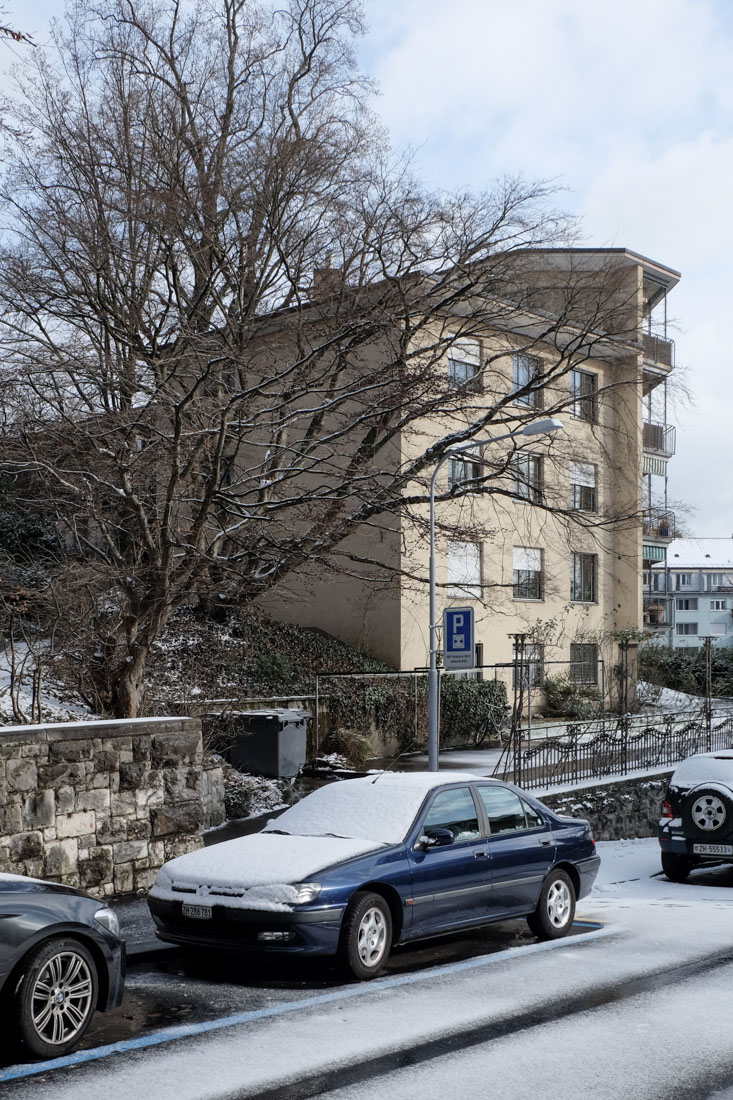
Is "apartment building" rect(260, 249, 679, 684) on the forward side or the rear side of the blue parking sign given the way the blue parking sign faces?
on the rear side

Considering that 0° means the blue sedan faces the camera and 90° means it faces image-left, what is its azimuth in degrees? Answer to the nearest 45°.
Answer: approximately 45°

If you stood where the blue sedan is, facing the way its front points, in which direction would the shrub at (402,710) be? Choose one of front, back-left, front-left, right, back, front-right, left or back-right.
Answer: back-right

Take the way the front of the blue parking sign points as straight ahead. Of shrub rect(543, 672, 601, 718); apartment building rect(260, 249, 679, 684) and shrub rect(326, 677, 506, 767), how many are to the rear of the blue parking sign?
3

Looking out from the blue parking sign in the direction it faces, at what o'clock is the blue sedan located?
The blue sedan is roughly at 12 o'clock from the blue parking sign.

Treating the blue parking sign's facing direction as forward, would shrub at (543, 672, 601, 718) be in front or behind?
behind

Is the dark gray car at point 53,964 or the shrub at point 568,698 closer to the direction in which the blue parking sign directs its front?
the dark gray car

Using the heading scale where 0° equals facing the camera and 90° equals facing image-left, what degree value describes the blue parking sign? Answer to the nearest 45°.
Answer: approximately 0°

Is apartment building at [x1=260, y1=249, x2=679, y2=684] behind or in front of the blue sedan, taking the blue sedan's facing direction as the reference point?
behind
